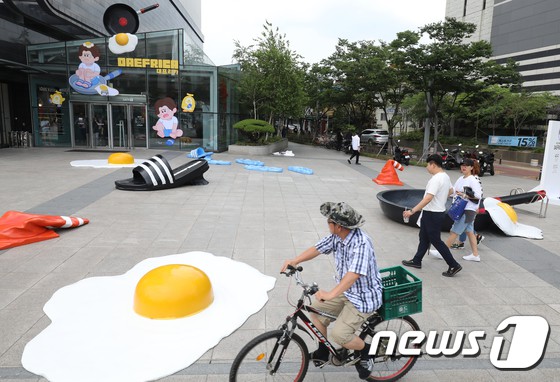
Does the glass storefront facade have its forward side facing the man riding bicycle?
yes

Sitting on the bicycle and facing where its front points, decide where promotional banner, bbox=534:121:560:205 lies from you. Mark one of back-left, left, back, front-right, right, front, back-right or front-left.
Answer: back-right

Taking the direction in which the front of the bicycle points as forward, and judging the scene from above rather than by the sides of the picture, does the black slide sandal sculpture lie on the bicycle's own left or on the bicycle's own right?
on the bicycle's own right

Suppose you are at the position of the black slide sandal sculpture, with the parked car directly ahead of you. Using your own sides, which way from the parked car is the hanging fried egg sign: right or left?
left

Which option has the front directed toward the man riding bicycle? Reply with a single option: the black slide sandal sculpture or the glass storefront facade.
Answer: the glass storefront facade

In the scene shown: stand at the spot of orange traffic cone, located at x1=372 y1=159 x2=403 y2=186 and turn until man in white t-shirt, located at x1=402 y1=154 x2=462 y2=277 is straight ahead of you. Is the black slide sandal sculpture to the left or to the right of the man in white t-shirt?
right

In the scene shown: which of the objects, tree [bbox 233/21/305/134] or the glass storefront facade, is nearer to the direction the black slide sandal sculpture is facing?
the glass storefront facade

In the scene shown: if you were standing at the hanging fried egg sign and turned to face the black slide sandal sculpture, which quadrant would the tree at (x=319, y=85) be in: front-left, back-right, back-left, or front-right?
back-left

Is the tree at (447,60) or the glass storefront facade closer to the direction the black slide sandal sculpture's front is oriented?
the glass storefront facade

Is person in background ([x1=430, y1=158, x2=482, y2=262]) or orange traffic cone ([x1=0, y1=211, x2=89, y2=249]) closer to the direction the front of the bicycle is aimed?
the orange traffic cone

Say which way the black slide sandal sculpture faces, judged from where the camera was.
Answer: facing to the left of the viewer

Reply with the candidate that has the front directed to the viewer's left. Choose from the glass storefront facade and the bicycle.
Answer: the bicycle

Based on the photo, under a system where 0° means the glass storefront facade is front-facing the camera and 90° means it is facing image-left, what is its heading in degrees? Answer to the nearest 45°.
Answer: approximately 0°

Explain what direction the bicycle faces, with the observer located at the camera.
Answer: facing to the left of the viewer
